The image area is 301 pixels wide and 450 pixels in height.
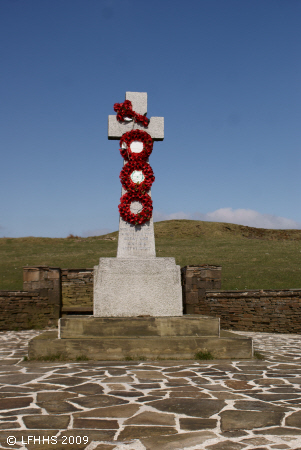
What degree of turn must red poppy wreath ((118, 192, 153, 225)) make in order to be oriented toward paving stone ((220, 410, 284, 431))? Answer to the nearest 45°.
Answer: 0° — it already faces it

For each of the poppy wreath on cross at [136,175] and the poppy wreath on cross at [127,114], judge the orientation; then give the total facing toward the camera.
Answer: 2

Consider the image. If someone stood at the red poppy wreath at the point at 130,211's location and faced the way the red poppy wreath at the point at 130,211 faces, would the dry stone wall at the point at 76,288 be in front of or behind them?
behind

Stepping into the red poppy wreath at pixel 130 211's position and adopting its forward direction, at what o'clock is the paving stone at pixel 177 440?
The paving stone is roughly at 12 o'clock from the red poppy wreath.

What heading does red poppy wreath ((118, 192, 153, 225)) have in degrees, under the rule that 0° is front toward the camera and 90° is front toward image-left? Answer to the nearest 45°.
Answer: approximately 0°
